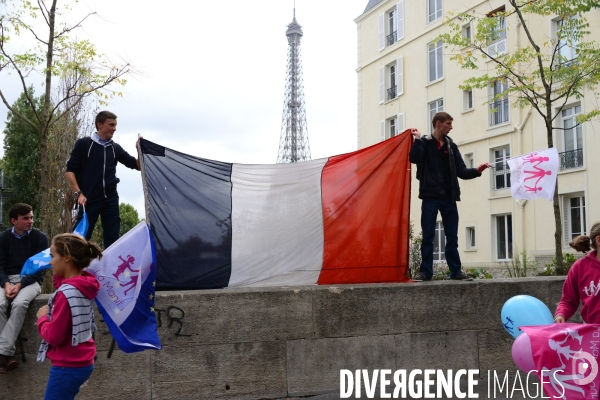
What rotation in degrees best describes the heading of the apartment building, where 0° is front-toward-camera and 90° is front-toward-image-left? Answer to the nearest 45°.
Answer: approximately 45°

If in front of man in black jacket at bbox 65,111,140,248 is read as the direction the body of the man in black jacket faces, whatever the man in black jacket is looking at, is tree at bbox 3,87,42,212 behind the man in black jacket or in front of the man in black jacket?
behind

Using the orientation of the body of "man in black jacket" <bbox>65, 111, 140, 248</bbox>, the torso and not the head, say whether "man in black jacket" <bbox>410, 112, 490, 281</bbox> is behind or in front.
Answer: in front

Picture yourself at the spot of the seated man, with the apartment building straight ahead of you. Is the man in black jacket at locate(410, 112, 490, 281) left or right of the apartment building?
right

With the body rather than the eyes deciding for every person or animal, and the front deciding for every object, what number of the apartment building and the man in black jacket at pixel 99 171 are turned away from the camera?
0

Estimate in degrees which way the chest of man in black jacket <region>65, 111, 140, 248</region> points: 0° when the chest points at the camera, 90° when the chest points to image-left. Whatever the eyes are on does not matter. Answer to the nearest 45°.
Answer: approximately 315°

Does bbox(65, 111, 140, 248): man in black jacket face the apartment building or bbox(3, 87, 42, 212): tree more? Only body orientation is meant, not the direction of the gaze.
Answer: the apartment building

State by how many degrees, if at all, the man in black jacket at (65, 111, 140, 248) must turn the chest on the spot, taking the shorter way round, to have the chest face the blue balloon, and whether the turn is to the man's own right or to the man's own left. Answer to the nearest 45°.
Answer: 0° — they already face it

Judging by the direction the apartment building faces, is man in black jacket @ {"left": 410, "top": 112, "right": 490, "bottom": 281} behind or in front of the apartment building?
in front

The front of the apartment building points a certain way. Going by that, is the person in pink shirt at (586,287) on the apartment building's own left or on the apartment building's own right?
on the apartment building's own left
